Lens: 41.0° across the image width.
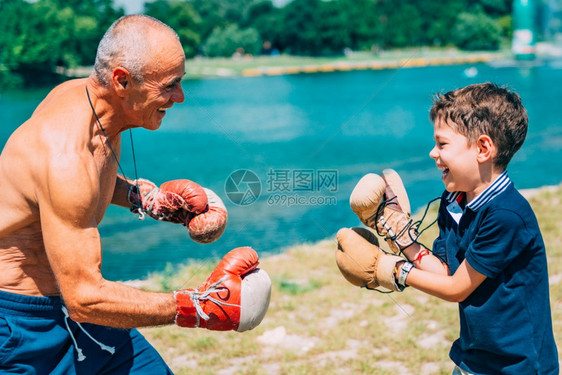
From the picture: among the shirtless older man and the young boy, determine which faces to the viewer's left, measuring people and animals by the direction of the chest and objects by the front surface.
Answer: the young boy

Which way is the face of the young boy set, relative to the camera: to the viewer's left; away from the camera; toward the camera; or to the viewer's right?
to the viewer's left

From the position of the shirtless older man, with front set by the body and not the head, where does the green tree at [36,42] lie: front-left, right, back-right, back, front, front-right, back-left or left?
left

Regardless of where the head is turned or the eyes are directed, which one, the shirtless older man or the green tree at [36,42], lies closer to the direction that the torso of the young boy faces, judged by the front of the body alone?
the shirtless older man

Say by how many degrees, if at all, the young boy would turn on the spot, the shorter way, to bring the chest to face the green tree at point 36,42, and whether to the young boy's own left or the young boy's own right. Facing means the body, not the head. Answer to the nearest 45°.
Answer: approximately 45° to the young boy's own right

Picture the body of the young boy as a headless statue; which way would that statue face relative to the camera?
to the viewer's left

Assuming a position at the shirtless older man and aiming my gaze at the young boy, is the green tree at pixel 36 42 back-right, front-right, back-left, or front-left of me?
back-left

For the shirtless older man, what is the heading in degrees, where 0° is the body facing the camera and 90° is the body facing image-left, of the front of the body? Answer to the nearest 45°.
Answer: approximately 270°

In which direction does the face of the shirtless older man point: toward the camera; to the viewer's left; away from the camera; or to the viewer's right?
to the viewer's right

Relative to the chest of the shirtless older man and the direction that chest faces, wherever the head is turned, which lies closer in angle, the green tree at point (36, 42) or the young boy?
the young boy

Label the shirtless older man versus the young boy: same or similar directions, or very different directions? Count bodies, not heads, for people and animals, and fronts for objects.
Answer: very different directions

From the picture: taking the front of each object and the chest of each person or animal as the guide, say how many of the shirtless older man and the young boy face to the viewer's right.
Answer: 1

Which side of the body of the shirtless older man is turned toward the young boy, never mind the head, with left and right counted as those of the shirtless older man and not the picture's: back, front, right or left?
front
